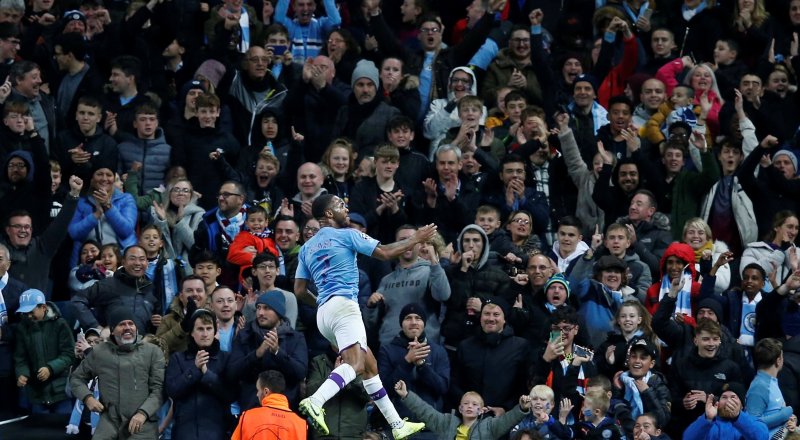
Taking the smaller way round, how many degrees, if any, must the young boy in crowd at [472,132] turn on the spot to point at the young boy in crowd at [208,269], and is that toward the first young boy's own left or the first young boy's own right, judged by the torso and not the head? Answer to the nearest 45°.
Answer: approximately 45° to the first young boy's own right

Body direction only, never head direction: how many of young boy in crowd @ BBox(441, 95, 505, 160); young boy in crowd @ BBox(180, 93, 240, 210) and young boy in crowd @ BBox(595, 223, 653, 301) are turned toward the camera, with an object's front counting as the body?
3

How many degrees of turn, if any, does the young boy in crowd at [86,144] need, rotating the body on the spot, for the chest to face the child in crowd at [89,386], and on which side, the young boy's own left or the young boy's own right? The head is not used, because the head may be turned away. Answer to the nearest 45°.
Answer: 0° — they already face them

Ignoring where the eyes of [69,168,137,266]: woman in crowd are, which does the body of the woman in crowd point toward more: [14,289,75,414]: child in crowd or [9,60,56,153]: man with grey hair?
the child in crowd

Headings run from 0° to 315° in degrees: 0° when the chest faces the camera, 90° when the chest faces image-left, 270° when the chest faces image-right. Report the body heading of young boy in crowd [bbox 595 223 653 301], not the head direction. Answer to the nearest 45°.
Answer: approximately 0°

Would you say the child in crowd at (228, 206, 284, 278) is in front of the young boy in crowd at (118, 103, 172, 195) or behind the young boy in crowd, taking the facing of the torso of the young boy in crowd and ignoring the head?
in front

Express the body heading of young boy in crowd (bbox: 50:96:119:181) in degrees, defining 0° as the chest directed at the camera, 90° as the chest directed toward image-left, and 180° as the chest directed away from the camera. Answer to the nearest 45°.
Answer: approximately 0°

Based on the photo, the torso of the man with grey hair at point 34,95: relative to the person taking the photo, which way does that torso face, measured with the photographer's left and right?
facing the viewer and to the right of the viewer
